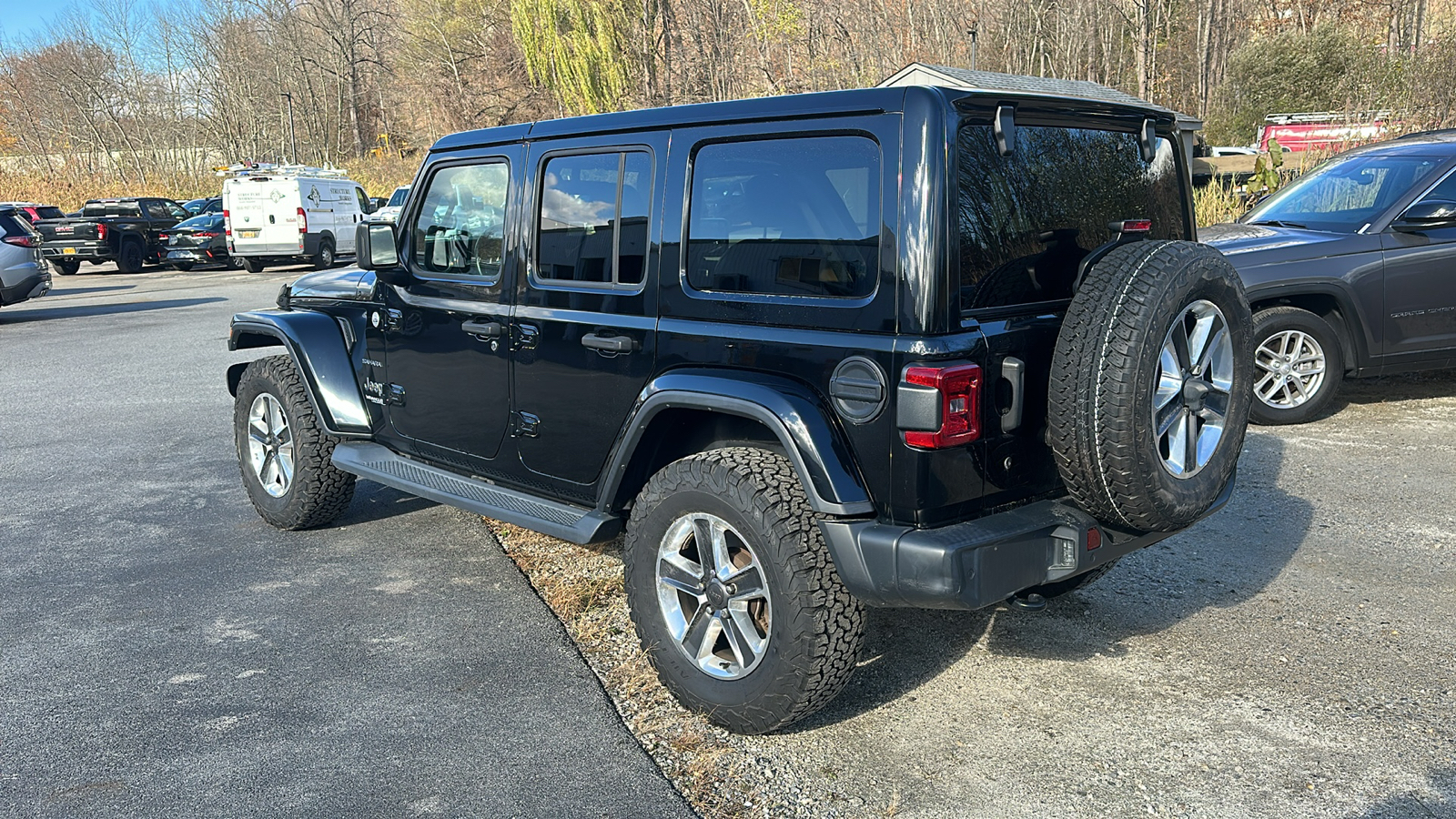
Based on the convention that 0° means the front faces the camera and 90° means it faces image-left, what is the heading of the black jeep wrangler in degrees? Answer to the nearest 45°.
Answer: approximately 135°

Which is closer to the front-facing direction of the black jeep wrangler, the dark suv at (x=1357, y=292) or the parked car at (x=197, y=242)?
the parked car

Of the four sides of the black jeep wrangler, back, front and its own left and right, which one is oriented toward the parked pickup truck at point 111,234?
front

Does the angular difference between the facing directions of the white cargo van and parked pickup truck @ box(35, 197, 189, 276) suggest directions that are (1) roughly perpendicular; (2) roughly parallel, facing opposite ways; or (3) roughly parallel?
roughly parallel

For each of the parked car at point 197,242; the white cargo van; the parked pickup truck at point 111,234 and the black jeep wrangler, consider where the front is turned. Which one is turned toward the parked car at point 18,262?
the black jeep wrangler

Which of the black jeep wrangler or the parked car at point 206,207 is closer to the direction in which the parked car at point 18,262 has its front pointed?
the parked car

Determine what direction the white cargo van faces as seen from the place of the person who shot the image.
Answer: facing away from the viewer and to the right of the viewer

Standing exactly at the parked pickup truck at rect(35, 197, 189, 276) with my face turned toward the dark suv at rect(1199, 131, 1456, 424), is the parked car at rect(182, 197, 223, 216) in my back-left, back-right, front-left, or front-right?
back-left

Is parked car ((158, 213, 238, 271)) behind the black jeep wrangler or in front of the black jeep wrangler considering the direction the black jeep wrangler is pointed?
in front

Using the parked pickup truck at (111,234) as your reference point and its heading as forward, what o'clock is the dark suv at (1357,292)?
The dark suv is roughly at 4 o'clock from the parked pickup truck.

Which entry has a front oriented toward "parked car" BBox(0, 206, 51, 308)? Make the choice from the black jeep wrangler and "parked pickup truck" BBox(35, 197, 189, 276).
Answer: the black jeep wrangler

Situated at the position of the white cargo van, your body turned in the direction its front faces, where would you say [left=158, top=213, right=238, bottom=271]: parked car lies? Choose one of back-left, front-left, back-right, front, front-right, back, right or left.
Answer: left
